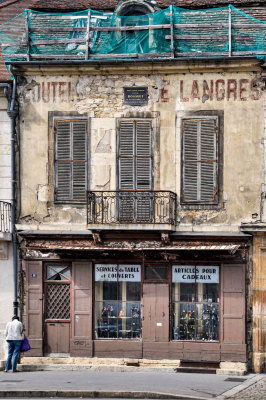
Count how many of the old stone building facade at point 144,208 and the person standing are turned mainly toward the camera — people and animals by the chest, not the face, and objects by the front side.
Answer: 1

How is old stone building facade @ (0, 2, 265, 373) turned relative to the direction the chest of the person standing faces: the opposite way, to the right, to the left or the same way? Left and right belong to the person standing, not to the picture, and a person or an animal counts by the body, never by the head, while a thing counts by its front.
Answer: the opposite way

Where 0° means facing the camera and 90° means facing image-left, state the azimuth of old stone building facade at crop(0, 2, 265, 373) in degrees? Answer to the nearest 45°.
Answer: approximately 0°

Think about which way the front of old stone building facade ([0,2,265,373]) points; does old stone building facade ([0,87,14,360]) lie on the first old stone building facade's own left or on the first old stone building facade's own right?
on the first old stone building facade's own right

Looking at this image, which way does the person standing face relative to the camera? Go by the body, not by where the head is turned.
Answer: away from the camera
